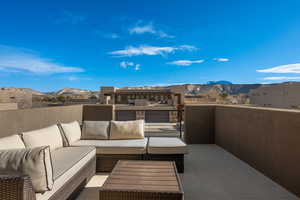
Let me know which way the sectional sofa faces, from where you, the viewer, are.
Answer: facing the viewer and to the right of the viewer
